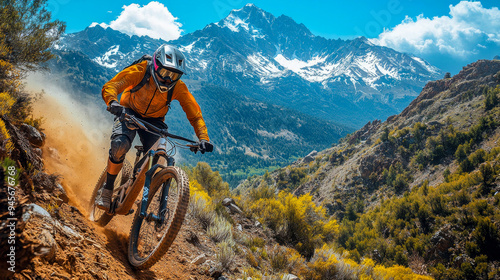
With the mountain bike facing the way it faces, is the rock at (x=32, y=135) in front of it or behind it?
behind

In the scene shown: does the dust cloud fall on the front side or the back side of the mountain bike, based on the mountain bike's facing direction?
on the back side

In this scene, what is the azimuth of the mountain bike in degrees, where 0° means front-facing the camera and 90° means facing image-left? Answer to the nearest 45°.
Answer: approximately 315°

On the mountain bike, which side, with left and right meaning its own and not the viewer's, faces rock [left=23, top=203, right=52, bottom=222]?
right
